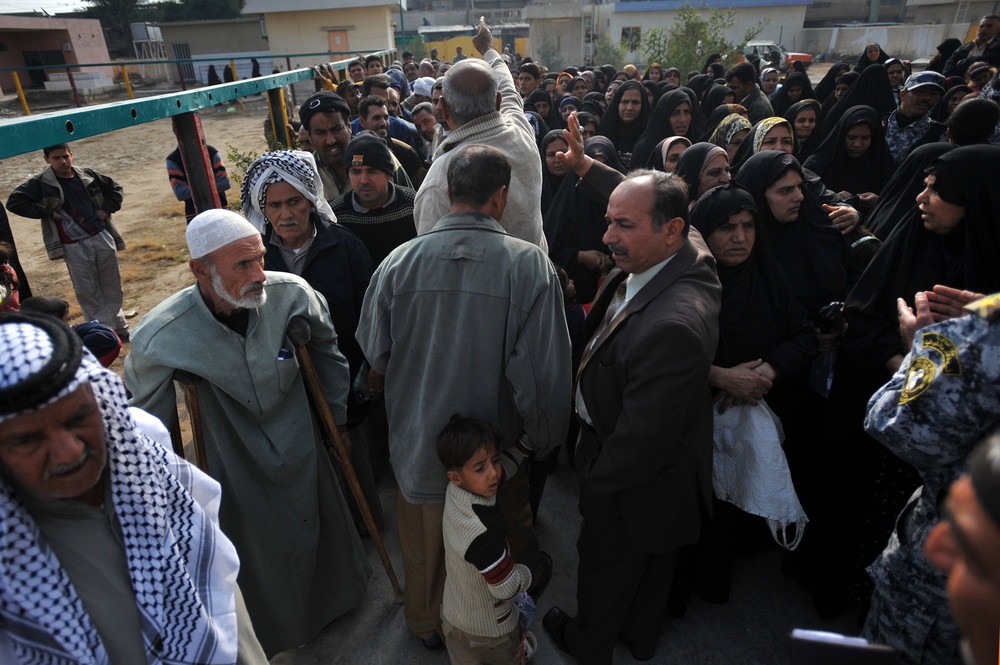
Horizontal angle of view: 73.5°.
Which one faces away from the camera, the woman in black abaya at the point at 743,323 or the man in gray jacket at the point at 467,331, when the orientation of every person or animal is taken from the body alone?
the man in gray jacket

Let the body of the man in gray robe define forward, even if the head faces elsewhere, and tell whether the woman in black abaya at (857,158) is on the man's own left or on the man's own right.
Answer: on the man's own left

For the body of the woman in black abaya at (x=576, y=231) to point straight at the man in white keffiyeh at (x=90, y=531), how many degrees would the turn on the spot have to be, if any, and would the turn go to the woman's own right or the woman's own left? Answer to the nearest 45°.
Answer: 0° — they already face them

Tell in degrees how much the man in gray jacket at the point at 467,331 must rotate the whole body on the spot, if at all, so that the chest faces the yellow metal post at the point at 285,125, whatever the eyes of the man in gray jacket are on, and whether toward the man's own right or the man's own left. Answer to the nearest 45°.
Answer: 0° — they already face it

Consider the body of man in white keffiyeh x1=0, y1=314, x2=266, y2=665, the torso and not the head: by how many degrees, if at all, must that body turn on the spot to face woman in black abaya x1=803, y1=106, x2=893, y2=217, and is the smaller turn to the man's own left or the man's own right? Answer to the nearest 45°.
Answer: approximately 90° to the man's own left

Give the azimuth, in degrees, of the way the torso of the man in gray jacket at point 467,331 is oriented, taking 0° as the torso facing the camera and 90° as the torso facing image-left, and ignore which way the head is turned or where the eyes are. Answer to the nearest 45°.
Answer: approximately 180°

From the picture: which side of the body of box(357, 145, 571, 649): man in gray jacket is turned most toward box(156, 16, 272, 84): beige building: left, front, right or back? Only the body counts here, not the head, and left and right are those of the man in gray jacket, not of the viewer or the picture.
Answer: front

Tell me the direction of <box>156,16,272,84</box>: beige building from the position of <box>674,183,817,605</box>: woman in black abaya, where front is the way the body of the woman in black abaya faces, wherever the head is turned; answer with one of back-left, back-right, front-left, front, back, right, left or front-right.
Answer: right

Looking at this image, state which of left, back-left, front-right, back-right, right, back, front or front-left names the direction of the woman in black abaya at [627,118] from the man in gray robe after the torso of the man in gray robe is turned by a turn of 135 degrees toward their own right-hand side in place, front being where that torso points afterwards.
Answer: back-right

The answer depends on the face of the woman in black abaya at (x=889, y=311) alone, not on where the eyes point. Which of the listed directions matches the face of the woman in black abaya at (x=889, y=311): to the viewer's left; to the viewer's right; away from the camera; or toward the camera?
to the viewer's left

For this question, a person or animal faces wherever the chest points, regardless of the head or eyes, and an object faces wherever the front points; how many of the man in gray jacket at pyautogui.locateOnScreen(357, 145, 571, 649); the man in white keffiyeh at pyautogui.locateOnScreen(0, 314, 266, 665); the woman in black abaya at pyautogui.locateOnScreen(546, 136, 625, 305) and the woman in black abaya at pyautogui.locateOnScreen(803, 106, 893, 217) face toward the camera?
3

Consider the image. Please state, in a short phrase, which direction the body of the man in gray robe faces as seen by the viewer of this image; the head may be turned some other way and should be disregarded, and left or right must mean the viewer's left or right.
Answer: facing the viewer and to the right of the viewer
